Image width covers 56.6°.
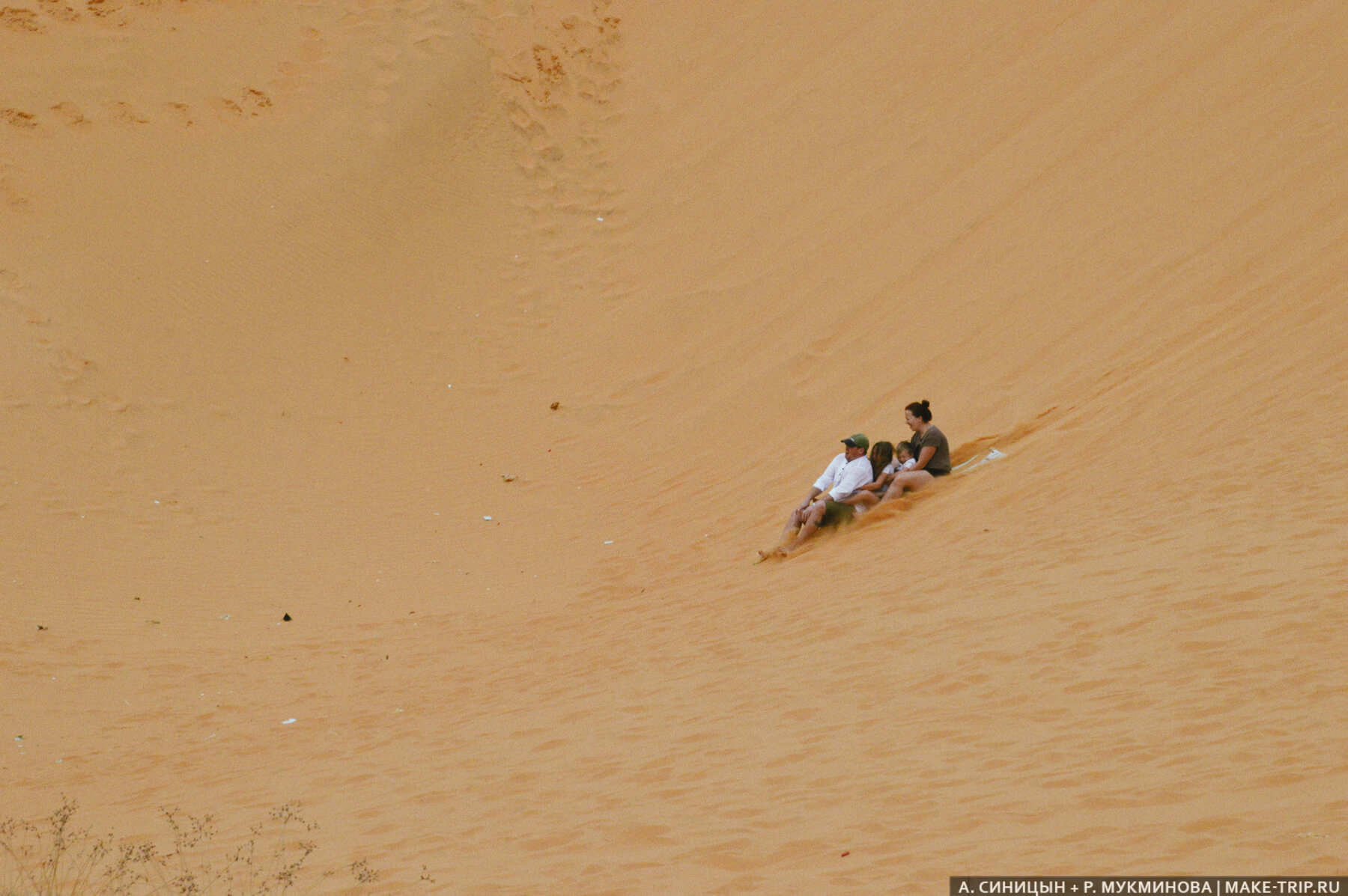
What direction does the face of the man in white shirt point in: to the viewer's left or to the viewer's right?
to the viewer's left

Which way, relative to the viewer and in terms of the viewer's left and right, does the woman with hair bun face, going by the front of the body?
facing to the left of the viewer

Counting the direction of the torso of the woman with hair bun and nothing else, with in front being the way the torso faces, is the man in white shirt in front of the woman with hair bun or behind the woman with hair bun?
in front
